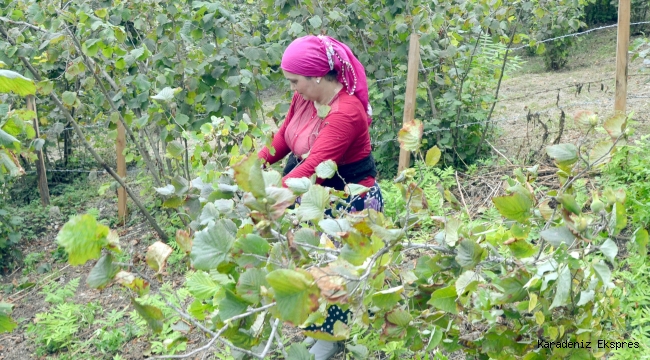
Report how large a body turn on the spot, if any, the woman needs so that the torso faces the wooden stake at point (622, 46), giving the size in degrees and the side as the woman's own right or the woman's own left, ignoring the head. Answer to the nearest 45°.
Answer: approximately 180°

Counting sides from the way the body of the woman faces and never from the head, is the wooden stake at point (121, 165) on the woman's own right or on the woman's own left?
on the woman's own right

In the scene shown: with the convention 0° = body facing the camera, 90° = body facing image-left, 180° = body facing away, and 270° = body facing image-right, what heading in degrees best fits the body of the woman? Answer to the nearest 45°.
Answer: approximately 45°

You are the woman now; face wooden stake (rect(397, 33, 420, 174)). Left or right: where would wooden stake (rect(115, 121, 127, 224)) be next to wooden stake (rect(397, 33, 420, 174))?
left

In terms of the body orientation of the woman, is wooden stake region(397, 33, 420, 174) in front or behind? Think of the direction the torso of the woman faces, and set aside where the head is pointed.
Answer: behind
